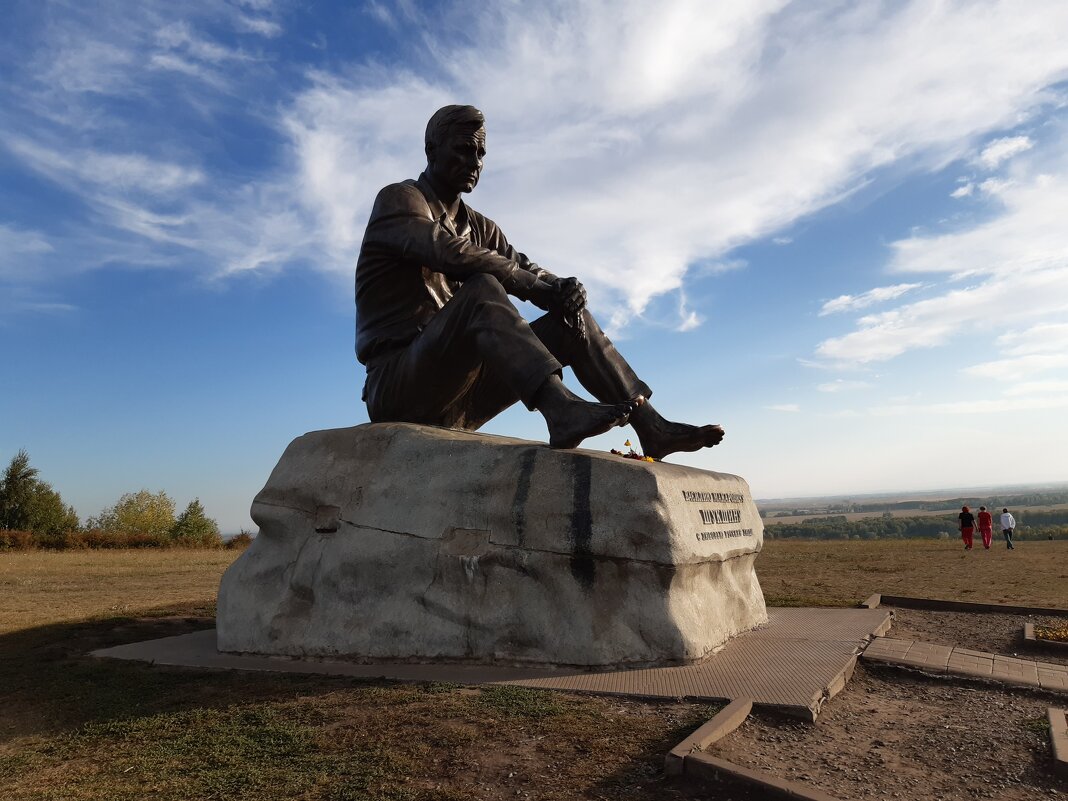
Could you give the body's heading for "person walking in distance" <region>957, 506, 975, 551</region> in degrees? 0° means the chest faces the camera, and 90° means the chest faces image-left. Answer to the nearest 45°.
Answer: approximately 180°

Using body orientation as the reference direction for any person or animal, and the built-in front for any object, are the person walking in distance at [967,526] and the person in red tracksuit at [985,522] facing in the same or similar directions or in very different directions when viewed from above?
same or similar directions

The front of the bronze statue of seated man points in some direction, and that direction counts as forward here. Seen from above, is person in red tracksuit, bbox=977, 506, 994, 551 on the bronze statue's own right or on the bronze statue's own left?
on the bronze statue's own left

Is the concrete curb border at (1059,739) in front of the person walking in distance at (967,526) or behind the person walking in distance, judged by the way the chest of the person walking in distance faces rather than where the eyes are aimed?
behind

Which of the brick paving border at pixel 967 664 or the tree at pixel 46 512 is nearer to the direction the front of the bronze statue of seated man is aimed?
the brick paving border

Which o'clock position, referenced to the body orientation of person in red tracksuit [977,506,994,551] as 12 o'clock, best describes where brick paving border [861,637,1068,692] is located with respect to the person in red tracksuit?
The brick paving border is roughly at 6 o'clock from the person in red tracksuit.

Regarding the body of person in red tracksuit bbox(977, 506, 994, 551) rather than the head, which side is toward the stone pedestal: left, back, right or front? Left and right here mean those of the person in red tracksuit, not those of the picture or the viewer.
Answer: back

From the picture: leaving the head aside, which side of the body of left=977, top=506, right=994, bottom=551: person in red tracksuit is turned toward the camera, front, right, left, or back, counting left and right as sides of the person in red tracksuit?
back

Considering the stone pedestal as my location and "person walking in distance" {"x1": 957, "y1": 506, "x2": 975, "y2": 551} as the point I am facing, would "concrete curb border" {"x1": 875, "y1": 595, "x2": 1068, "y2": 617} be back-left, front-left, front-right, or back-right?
front-right

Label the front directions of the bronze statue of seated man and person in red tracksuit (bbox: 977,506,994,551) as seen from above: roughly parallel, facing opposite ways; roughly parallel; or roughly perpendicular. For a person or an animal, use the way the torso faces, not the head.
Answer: roughly perpendicular

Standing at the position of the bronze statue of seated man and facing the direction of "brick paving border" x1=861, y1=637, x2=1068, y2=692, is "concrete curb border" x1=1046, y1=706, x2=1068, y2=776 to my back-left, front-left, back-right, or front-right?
front-right

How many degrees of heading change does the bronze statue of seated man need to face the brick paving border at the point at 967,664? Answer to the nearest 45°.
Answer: approximately 45° to its left

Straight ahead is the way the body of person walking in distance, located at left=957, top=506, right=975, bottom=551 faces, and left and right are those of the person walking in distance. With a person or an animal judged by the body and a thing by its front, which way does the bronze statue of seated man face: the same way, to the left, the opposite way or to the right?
to the right

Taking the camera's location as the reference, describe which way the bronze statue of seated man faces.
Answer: facing the viewer and to the right of the viewer

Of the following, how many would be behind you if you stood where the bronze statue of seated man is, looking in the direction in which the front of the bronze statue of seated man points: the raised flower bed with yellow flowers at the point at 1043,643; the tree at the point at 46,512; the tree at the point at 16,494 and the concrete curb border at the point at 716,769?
2

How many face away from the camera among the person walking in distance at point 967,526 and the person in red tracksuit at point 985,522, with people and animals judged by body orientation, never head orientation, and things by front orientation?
2

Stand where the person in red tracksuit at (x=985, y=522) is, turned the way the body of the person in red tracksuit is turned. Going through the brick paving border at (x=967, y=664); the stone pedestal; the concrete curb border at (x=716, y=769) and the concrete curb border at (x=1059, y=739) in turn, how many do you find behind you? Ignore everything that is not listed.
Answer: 4
